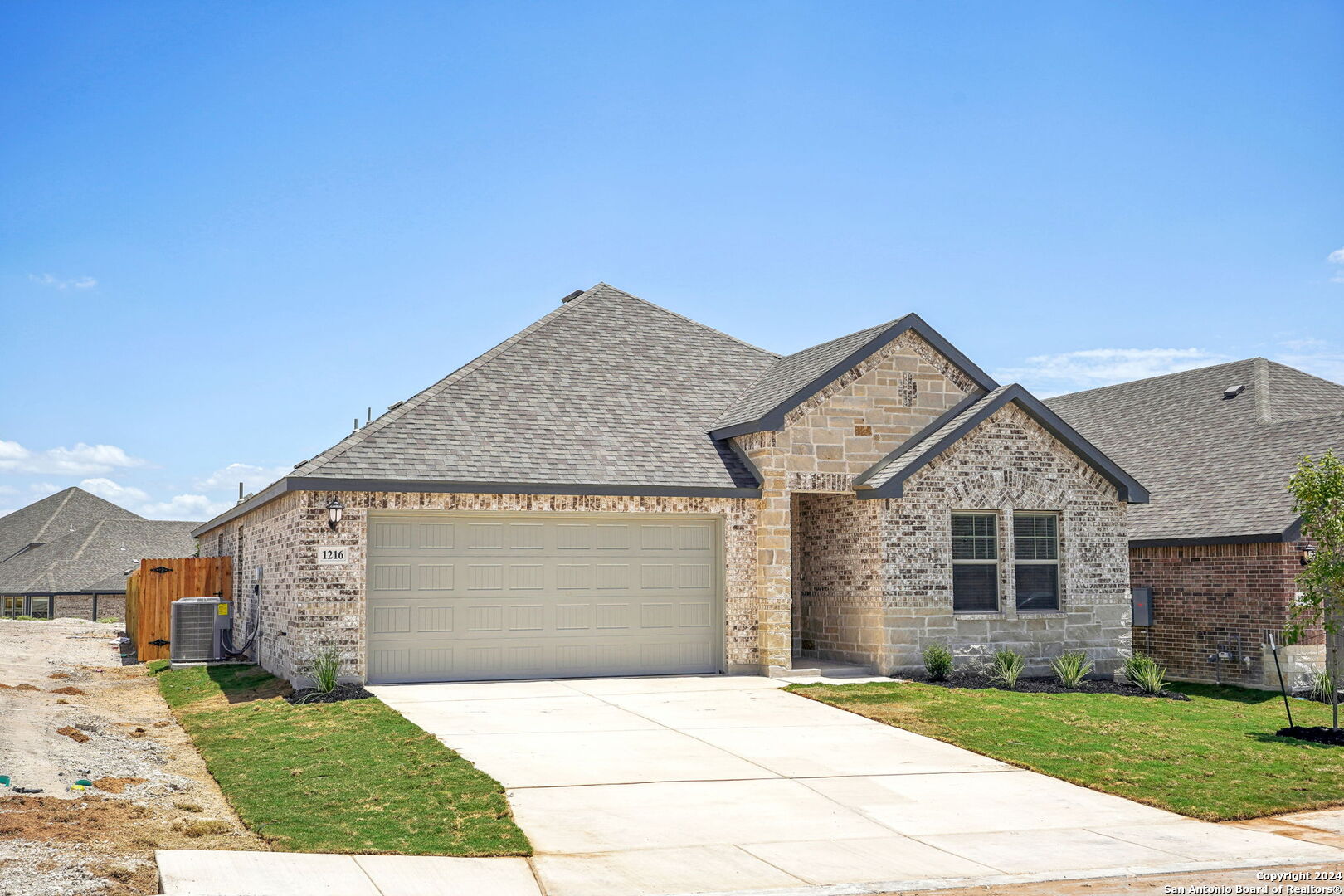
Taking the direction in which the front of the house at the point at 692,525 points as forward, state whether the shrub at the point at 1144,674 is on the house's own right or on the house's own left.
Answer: on the house's own left

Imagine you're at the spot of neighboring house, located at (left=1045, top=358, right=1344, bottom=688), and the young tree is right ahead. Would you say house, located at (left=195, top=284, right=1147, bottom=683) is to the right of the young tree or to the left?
right

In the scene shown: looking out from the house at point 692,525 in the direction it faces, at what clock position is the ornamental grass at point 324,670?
The ornamental grass is roughly at 2 o'clock from the house.

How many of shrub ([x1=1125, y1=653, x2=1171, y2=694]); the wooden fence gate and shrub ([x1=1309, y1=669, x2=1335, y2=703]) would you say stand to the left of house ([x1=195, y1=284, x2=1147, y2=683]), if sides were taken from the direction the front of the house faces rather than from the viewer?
2

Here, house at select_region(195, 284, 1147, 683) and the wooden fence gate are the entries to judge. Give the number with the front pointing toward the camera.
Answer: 2

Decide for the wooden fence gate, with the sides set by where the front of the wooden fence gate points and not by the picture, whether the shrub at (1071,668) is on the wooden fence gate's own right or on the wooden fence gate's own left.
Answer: on the wooden fence gate's own left

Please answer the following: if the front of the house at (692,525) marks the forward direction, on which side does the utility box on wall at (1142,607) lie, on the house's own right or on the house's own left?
on the house's own left

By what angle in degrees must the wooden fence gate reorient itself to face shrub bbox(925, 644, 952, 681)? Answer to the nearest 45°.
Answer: approximately 45° to its left

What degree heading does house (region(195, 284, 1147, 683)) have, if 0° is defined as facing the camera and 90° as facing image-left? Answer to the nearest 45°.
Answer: approximately 0°

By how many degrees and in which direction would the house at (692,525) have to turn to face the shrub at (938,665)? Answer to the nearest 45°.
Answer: approximately 90° to its left
